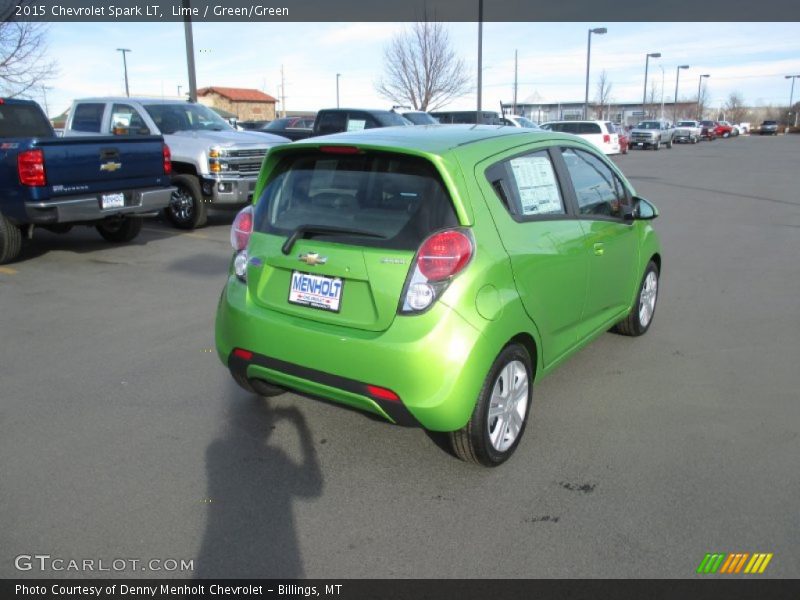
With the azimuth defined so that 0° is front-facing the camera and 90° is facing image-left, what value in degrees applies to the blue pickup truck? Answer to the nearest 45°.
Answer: approximately 135°

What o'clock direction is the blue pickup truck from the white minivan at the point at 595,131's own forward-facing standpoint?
The blue pickup truck is roughly at 8 o'clock from the white minivan.

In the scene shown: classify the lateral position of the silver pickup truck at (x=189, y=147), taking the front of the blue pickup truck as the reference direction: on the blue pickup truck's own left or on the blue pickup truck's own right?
on the blue pickup truck's own right

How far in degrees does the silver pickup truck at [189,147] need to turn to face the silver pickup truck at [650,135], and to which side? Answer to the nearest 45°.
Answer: approximately 90° to its left

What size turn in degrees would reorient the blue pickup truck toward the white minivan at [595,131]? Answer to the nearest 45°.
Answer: approximately 90° to its right

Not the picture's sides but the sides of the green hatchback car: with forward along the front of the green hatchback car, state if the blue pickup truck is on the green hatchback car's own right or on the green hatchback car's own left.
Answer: on the green hatchback car's own left

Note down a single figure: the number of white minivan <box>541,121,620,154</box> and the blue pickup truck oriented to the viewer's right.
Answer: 0

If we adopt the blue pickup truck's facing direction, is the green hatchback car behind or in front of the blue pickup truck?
behind

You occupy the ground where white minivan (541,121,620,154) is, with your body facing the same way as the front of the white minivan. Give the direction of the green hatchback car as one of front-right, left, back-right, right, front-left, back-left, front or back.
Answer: back-left

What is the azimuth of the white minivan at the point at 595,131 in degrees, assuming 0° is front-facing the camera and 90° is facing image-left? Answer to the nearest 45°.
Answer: approximately 135°

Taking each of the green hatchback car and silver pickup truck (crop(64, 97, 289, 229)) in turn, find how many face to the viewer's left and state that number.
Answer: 0

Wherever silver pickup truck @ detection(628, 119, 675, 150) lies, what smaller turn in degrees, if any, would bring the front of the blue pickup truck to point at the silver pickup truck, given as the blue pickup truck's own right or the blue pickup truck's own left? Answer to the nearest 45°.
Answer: approximately 90° to the blue pickup truck's own right

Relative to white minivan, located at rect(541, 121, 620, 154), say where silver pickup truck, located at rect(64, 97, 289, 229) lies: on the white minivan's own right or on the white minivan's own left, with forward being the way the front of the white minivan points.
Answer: on the white minivan's own left

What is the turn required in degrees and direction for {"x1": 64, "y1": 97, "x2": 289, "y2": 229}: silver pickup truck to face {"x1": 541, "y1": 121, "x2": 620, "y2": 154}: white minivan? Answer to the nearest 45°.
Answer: approximately 90° to its left
